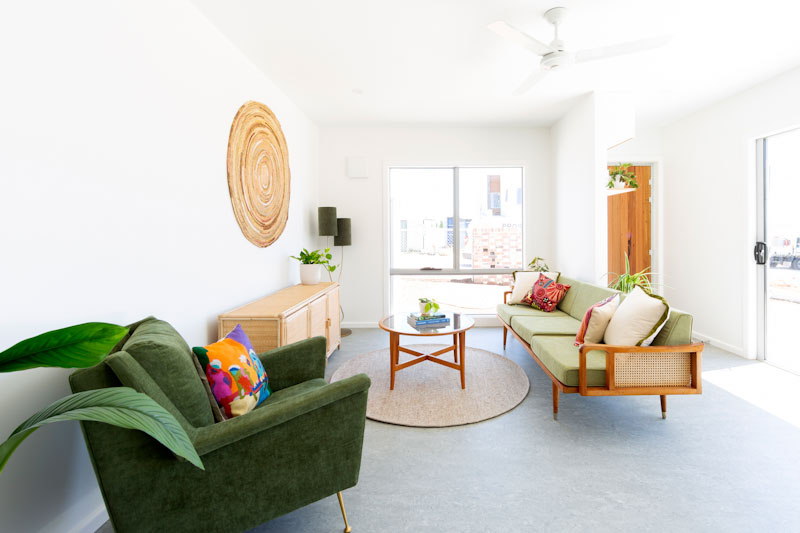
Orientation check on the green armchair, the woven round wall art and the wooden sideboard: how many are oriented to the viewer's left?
0

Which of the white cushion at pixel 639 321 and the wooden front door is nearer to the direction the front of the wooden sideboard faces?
the white cushion

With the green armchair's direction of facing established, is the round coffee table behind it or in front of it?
in front

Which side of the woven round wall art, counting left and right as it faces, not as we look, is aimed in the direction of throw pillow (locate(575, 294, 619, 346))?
front

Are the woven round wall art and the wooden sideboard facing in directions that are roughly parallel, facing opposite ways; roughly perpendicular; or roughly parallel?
roughly parallel

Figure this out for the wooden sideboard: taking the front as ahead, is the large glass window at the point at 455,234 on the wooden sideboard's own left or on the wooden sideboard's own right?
on the wooden sideboard's own left

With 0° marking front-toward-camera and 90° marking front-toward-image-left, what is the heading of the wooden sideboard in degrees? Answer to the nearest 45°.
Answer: approximately 315°

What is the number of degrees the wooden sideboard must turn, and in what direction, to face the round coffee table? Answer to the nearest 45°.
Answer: approximately 45° to its left

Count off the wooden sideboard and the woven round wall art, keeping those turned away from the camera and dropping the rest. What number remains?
0

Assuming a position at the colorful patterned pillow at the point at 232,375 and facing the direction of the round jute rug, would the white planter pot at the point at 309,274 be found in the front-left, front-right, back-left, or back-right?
front-left

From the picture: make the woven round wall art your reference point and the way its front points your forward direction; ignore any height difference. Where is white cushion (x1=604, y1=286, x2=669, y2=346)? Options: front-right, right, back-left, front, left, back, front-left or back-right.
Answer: front

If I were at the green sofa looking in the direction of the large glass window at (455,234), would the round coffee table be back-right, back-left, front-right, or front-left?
front-left

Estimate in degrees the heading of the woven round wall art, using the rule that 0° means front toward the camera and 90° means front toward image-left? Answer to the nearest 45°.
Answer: approximately 315°

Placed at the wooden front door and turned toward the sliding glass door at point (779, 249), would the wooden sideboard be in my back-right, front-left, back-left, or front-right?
front-right

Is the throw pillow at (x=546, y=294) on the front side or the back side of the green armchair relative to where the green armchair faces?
on the front side
